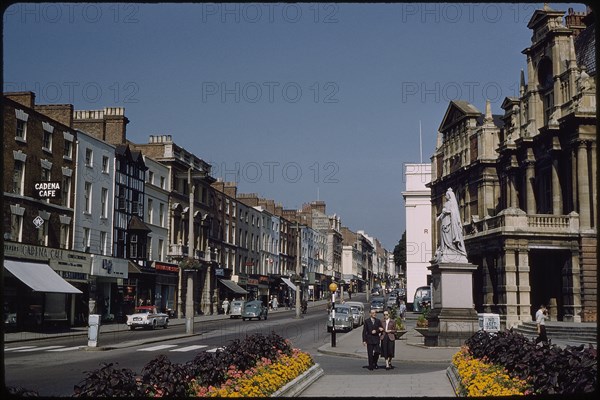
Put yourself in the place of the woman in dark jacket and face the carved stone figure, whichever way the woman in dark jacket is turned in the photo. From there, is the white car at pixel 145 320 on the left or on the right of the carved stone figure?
left

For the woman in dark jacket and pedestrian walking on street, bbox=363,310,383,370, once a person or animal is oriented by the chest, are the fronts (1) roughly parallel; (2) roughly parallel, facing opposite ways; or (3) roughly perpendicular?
roughly parallel

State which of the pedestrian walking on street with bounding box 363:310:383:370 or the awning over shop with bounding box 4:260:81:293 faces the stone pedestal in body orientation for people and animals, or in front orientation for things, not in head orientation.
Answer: the awning over shop

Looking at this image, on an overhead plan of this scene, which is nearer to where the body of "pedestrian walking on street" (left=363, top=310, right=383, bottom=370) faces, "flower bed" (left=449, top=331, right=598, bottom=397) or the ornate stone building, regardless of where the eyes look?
the flower bed

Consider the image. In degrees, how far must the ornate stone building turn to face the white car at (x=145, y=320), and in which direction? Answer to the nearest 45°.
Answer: approximately 45° to its right

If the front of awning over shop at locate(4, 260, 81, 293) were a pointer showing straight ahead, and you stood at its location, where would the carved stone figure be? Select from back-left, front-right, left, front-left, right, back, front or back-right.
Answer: front

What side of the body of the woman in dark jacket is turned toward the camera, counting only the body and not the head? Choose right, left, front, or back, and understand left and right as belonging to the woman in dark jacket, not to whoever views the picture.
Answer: front

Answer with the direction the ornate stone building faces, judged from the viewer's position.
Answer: facing the viewer and to the left of the viewer

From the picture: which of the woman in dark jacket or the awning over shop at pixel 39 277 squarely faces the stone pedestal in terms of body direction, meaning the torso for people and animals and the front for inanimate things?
the awning over shop

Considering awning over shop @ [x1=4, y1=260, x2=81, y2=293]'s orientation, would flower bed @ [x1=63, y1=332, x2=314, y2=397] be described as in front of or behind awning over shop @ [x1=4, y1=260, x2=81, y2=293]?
in front

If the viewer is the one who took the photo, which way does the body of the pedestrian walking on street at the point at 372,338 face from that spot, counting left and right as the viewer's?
facing the viewer

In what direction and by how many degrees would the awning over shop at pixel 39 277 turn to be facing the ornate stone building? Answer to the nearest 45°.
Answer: approximately 45° to its left

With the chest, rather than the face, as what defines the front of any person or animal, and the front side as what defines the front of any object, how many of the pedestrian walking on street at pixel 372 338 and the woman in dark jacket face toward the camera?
2

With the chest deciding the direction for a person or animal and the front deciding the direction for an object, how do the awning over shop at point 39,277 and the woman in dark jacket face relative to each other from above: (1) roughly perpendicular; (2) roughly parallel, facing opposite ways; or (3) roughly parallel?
roughly perpendicular

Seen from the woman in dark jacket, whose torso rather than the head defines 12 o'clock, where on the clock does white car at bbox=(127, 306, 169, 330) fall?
The white car is roughly at 5 o'clock from the woman in dark jacket.

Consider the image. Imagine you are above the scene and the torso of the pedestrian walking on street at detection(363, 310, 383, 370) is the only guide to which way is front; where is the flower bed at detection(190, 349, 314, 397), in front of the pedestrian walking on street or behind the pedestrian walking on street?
in front
